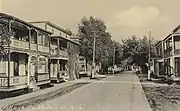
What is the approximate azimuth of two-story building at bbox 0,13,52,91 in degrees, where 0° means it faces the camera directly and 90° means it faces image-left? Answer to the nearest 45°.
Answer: approximately 315°

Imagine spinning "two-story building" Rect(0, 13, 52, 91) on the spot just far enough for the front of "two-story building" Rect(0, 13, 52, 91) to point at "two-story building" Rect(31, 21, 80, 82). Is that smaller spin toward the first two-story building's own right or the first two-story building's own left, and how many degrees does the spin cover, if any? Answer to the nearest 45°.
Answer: approximately 135° to the first two-story building's own left
